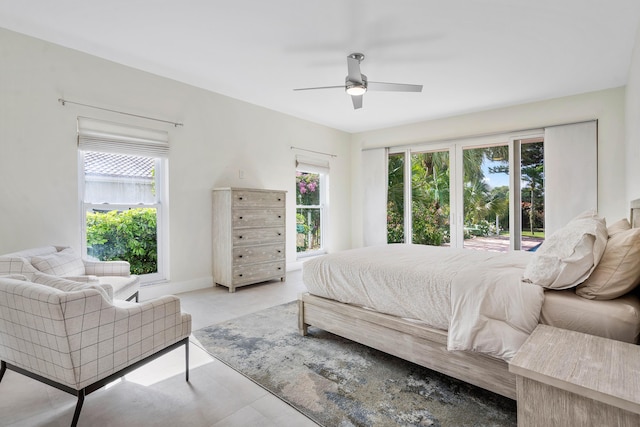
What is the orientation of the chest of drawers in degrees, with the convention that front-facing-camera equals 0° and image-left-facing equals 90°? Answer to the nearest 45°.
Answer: approximately 315°

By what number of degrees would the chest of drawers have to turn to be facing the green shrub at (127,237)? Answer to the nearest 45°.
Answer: approximately 135° to its right

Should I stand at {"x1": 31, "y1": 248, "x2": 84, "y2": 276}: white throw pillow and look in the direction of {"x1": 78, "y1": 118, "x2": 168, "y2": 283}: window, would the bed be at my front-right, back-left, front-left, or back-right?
back-right

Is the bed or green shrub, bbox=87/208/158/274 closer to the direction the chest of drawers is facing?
the bed

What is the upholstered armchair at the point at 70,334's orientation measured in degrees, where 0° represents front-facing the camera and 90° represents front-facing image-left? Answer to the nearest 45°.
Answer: approximately 225°

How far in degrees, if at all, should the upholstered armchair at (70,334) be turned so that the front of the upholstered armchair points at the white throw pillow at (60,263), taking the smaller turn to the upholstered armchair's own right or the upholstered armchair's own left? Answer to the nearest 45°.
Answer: approximately 45° to the upholstered armchair's own left

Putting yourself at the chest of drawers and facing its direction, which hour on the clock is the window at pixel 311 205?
The window is roughly at 9 o'clock from the chest of drawers.
